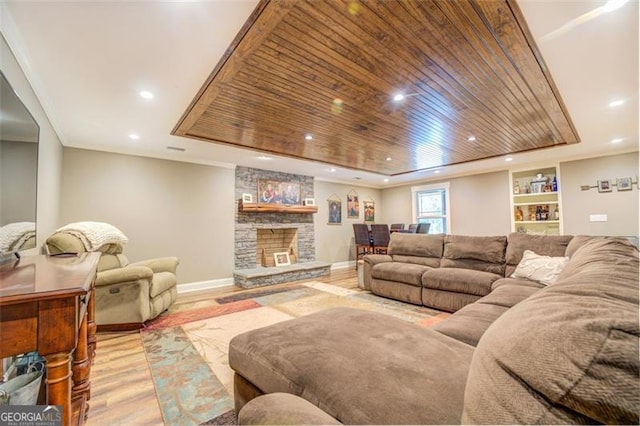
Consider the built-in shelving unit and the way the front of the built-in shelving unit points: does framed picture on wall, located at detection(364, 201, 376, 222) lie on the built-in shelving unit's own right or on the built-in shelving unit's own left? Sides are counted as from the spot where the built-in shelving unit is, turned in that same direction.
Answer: on the built-in shelving unit's own right

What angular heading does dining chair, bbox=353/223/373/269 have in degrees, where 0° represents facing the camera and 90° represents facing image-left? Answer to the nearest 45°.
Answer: approximately 225°

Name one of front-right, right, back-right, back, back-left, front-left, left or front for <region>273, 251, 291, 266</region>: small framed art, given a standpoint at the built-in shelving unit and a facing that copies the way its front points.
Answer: front-right

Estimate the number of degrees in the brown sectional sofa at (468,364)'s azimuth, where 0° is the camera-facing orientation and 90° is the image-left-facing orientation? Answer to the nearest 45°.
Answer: approximately 90°

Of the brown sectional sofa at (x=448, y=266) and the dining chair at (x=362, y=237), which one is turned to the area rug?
the brown sectional sofa
